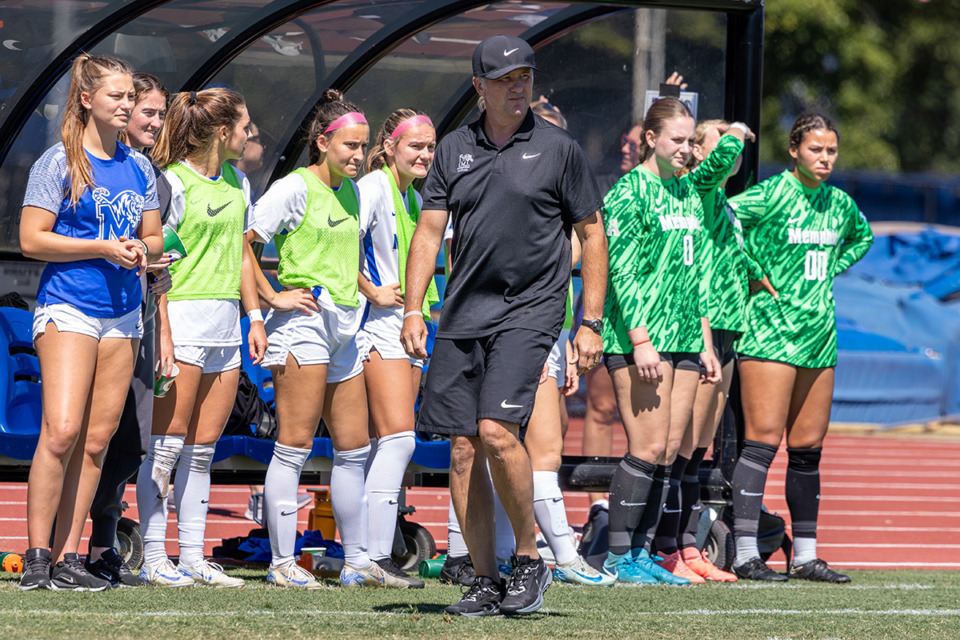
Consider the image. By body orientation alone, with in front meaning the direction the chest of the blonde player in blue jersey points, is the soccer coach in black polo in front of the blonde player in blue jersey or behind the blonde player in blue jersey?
in front

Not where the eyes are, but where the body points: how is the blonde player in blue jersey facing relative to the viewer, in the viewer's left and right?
facing the viewer and to the right of the viewer

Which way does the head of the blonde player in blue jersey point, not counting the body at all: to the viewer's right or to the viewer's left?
to the viewer's right
